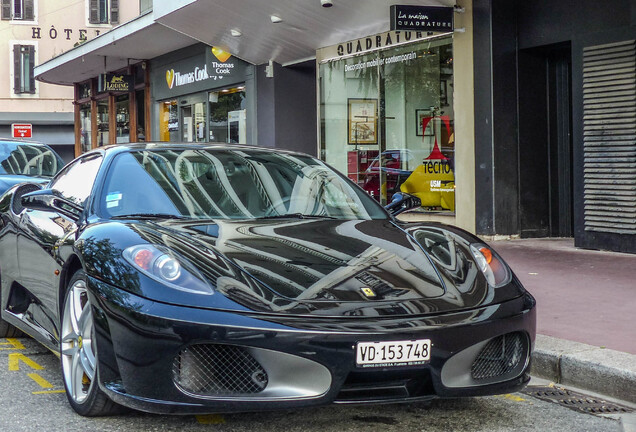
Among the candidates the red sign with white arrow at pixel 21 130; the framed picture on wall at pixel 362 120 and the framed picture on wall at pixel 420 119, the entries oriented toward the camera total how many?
3

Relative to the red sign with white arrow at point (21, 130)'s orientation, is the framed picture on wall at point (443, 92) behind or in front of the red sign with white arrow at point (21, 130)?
in front

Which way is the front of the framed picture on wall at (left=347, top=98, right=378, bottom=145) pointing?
toward the camera

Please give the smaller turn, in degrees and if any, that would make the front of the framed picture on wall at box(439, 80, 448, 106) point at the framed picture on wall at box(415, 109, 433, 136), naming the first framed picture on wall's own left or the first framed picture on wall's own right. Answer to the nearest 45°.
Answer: approximately 90° to the first framed picture on wall's own right

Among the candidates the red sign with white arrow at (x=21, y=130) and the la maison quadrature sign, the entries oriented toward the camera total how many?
2

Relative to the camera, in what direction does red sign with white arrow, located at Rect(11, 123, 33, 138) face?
facing the viewer

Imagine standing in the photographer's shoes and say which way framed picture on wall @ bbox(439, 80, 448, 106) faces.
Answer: facing the viewer and to the left of the viewer

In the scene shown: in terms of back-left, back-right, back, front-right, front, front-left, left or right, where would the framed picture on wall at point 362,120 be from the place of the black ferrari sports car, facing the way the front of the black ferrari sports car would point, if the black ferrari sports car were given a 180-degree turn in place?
front-right

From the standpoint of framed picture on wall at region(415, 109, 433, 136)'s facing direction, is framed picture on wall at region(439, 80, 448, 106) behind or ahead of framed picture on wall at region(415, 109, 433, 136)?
ahead

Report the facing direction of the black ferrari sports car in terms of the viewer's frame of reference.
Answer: facing the viewer and to the right of the viewer

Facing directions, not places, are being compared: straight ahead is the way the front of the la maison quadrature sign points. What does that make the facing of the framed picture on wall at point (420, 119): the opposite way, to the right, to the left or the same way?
the same way

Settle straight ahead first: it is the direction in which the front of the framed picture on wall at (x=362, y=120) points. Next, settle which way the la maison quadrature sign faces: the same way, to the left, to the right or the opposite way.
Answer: the same way

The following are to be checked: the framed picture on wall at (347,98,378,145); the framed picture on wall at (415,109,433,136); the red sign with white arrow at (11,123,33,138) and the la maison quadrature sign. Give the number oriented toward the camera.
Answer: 4

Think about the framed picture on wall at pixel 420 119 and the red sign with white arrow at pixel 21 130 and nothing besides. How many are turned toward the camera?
2

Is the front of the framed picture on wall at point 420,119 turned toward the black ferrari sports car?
yes

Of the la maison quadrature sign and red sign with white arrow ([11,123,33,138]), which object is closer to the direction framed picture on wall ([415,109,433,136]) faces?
the la maison quadrature sign
